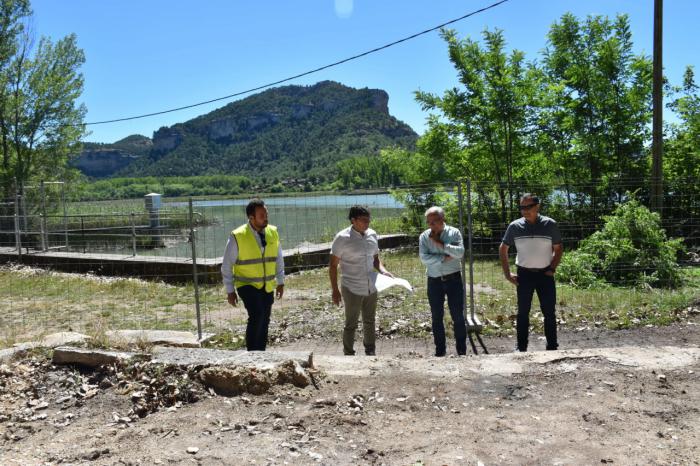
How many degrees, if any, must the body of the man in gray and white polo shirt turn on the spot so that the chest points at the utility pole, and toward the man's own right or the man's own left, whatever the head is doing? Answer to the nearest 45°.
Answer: approximately 180°

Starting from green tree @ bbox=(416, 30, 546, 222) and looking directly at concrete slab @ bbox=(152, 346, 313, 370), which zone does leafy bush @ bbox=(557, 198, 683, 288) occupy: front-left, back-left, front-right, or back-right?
front-left

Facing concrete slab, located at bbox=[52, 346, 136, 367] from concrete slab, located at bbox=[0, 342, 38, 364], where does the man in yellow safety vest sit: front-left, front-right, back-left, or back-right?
front-left

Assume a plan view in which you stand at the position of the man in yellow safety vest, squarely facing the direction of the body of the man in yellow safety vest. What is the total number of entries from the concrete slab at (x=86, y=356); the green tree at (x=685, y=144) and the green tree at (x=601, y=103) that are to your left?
2

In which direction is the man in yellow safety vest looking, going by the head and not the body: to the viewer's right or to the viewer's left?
to the viewer's right

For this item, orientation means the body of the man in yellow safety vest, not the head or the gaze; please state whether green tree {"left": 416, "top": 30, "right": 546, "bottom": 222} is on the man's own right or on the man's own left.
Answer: on the man's own left

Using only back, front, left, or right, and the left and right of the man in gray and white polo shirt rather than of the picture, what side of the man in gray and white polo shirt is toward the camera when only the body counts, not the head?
front

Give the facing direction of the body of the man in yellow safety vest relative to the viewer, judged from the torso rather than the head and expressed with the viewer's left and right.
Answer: facing the viewer and to the right of the viewer

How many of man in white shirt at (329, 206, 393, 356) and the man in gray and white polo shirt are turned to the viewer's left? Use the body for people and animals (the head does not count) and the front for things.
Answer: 0

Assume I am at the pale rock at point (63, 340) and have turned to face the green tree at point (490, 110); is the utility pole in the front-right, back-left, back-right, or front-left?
front-right

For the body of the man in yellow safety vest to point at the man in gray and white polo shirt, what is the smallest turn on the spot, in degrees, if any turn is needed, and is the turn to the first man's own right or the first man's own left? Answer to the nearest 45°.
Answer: approximately 45° to the first man's own left

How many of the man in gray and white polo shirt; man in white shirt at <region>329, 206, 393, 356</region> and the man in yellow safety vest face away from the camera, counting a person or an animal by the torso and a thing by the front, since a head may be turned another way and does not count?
0

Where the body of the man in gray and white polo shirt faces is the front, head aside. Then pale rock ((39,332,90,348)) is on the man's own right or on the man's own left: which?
on the man's own right

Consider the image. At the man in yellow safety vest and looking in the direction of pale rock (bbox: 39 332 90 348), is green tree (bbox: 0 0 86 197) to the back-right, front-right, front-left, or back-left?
front-right

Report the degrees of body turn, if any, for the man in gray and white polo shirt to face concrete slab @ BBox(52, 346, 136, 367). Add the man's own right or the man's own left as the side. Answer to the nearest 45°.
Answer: approximately 45° to the man's own right

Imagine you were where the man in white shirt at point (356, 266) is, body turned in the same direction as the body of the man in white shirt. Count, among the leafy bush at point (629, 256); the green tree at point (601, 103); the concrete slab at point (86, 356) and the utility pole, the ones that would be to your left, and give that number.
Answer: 3

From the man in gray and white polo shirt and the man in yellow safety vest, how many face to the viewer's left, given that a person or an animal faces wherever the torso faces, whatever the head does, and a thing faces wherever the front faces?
0
